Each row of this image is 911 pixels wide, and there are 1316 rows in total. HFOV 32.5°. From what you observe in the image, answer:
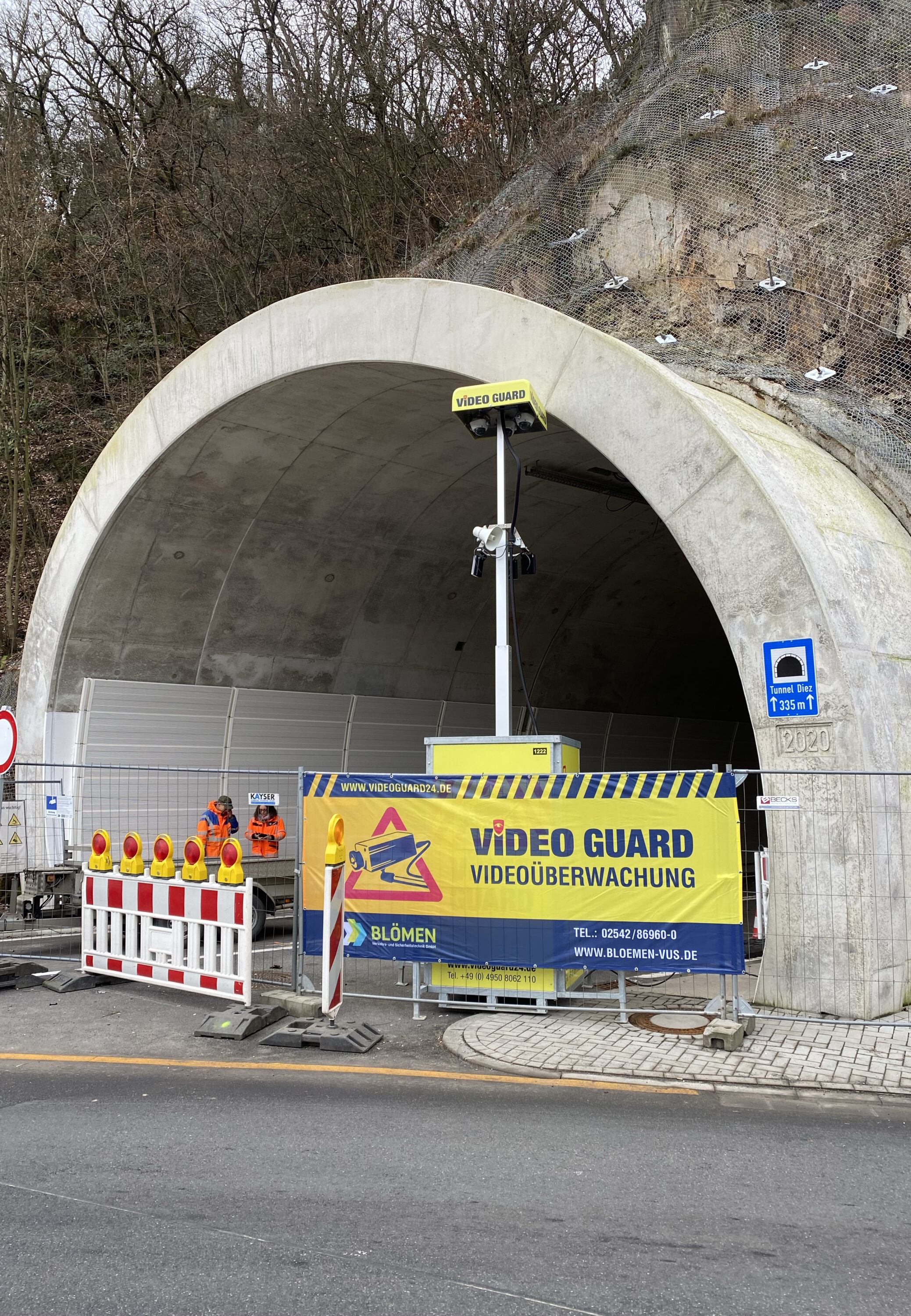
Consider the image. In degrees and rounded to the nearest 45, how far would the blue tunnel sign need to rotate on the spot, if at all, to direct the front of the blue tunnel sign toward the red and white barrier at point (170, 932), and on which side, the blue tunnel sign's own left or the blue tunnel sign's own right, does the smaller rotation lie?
approximately 90° to the blue tunnel sign's own right

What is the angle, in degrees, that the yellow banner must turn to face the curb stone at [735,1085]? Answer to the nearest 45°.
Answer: approximately 45° to its left

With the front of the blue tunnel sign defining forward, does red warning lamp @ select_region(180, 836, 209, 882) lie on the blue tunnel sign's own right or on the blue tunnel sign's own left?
on the blue tunnel sign's own right

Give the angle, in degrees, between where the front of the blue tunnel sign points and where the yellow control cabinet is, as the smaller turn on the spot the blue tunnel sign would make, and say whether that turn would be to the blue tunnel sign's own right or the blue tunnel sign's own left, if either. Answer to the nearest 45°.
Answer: approximately 90° to the blue tunnel sign's own right

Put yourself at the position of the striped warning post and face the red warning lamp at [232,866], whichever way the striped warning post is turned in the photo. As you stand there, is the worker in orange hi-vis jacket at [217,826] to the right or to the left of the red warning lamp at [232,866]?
right

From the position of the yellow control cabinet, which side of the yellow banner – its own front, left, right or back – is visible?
back

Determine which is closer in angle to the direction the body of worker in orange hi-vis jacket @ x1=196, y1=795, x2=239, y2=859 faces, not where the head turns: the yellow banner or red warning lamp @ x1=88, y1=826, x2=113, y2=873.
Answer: the yellow banner

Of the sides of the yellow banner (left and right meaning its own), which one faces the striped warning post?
right

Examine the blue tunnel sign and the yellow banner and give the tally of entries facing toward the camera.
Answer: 2

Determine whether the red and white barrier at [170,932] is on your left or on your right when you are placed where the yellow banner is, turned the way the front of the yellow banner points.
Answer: on your right

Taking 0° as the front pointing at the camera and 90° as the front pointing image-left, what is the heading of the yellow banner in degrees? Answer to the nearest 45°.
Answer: approximately 0°
